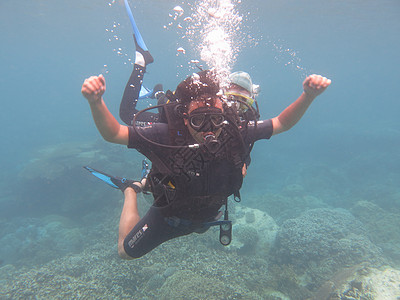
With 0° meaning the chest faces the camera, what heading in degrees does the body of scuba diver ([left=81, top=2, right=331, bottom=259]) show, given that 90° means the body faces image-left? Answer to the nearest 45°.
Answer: approximately 0°

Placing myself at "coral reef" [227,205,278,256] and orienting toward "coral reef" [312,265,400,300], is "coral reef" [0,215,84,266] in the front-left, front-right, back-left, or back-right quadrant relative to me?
back-right

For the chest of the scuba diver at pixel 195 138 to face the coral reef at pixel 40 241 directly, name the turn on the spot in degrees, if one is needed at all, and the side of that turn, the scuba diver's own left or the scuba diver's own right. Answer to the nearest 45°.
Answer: approximately 135° to the scuba diver's own right

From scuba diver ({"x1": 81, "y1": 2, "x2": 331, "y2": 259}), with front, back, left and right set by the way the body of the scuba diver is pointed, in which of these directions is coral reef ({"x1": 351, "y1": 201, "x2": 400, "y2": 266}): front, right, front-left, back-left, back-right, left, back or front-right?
back-left

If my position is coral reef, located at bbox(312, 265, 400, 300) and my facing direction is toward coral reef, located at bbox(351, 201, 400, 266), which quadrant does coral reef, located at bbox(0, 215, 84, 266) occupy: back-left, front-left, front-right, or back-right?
back-left
